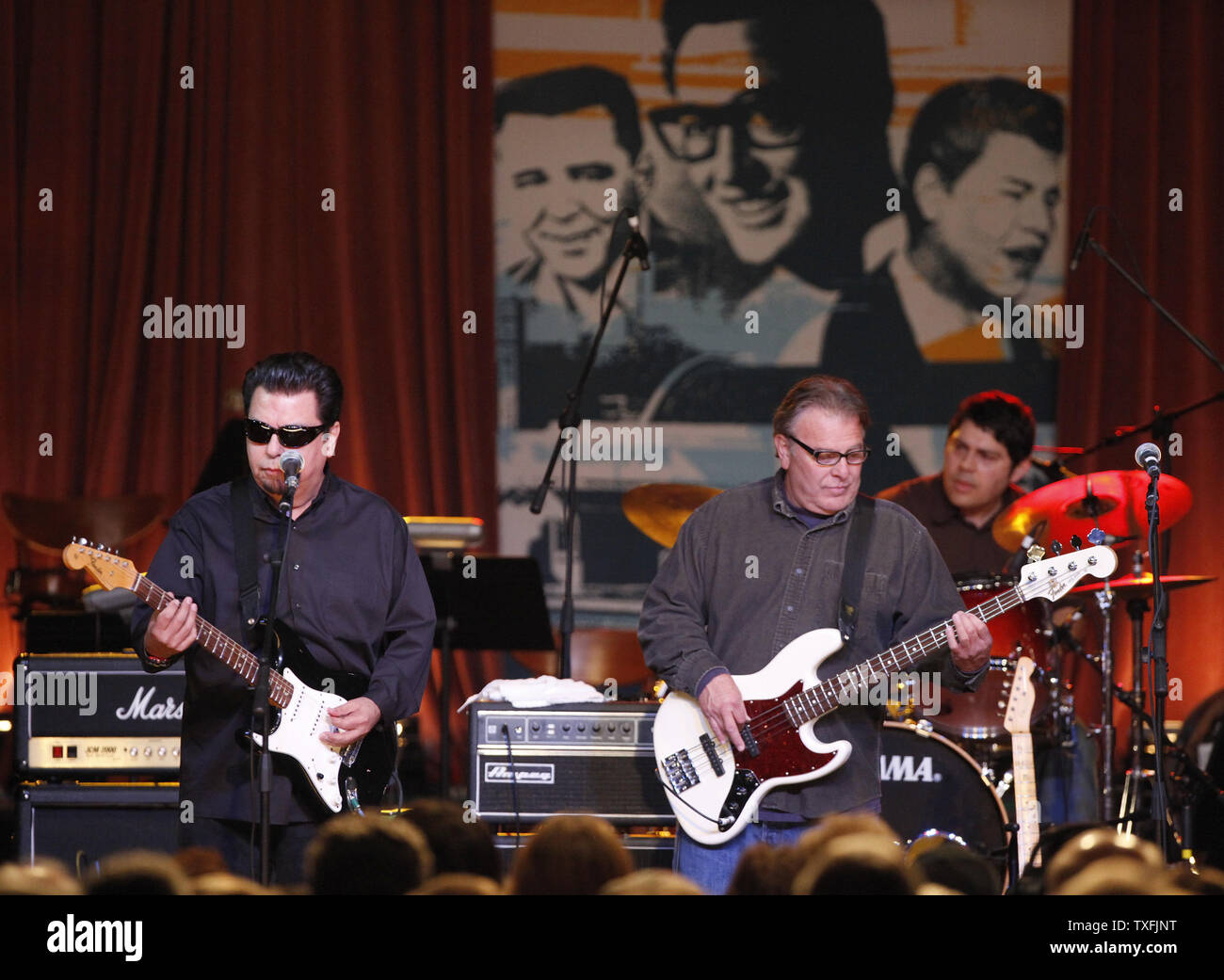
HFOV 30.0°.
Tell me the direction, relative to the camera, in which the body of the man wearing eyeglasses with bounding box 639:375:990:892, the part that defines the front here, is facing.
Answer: toward the camera

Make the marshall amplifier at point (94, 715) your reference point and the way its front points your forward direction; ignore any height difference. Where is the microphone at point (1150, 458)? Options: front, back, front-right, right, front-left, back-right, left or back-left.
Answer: front-left

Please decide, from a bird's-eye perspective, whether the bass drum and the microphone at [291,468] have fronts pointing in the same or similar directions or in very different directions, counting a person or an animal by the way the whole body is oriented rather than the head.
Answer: very different directions

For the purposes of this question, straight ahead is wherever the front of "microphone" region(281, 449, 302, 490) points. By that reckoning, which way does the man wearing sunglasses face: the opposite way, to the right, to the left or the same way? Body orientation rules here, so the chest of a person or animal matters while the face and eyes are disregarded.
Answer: the opposite way

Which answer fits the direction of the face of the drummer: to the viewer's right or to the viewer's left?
to the viewer's left

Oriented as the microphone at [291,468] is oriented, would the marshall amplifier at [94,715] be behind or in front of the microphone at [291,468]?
in front

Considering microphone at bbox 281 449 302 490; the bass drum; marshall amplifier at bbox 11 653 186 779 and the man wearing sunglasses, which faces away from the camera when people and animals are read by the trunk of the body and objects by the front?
the microphone

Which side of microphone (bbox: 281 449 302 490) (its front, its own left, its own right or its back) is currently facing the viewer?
back

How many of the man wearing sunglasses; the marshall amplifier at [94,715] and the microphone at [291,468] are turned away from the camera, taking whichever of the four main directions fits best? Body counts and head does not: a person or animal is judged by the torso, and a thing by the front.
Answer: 1

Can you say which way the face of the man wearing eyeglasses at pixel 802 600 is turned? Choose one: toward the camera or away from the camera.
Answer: toward the camera

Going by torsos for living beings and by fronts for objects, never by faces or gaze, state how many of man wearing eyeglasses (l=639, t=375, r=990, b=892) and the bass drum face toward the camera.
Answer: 2

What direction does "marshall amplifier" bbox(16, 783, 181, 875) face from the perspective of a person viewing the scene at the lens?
facing the viewer

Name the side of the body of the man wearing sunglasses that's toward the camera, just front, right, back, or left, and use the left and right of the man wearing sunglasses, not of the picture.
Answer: front

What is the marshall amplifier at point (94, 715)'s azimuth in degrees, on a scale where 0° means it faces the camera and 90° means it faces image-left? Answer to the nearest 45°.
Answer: approximately 0°
